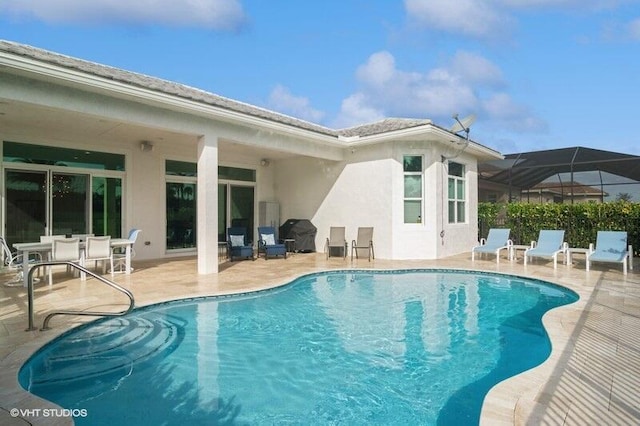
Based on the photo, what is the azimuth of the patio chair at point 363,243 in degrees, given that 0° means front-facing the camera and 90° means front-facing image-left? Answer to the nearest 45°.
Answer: approximately 45°

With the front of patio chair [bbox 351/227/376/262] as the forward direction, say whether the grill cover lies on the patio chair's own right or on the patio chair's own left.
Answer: on the patio chair's own right

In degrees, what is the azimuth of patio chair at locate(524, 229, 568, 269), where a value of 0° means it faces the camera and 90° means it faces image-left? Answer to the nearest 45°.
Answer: approximately 45°

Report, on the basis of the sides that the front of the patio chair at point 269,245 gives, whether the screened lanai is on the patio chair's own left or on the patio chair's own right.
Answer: on the patio chair's own left

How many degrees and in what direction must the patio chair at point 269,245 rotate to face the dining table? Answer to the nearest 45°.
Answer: approximately 90° to its right

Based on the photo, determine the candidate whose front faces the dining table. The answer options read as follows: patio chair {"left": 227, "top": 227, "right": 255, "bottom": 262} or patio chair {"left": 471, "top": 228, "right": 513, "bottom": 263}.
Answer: patio chair {"left": 471, "top": 228, "right": 513, "bottom": 263}

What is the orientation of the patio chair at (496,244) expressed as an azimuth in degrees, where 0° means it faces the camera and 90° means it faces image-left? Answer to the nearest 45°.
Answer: approximately 45°

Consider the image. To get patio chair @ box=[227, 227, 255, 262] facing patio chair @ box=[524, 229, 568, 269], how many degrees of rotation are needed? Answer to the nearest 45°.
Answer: approximately 45° to its left

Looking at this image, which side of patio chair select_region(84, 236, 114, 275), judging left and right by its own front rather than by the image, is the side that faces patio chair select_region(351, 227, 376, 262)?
right

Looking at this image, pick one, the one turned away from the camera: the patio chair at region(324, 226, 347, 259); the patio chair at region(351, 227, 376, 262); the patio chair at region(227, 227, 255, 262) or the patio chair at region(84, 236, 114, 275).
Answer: the patio chair at region(84, 236, 114, 275)

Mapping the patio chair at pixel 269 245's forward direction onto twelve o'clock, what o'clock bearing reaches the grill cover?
The grill cover is roughly at 9 o'clock from the patio chair.
